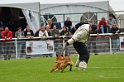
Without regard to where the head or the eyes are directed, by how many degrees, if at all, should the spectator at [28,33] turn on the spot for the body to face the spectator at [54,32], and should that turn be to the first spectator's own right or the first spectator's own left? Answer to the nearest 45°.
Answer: approximately 90° to the first spectator's own left

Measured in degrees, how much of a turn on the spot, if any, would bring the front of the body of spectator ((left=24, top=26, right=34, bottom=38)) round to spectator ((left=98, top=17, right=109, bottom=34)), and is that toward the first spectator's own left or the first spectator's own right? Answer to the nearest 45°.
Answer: approximately 90° to the first spectator's own left

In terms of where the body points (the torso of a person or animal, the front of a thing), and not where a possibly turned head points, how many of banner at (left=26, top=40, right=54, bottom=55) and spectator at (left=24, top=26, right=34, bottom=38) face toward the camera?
2
